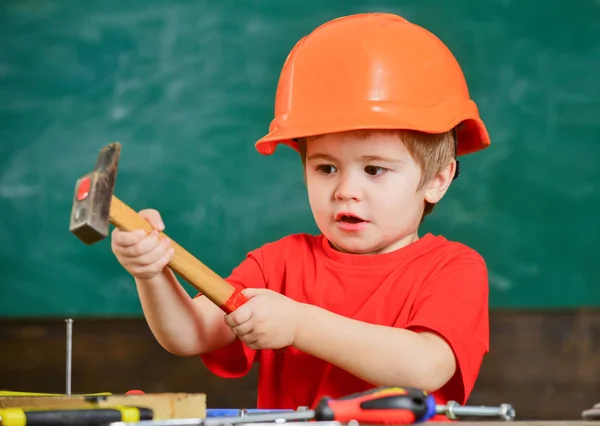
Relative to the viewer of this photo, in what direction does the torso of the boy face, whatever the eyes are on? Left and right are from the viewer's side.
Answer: facing the viewer and to the left of the viewer

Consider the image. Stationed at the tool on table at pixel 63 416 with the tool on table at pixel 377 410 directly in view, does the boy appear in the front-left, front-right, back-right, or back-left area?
front-left

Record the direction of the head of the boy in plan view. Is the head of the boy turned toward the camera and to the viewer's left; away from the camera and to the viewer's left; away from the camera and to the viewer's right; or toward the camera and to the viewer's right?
toward the camera and to the viewer's left
